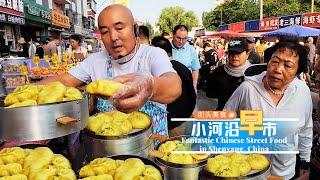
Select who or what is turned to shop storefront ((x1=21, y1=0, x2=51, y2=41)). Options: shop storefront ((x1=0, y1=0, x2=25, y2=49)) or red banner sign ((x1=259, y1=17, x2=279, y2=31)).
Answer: the red banner sign

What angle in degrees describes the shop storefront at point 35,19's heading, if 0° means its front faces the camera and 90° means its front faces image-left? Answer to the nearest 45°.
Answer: approximately 315°

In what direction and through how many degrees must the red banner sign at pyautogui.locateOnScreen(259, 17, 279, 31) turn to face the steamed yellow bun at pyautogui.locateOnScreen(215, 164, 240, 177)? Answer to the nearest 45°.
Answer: approximately 45° to its left

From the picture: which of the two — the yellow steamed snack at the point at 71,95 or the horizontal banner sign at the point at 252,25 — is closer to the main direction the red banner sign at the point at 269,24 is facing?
the yellow steamed snack

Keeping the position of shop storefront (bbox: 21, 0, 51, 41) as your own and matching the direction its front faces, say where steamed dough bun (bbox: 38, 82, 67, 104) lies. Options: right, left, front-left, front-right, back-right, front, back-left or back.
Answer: front-right

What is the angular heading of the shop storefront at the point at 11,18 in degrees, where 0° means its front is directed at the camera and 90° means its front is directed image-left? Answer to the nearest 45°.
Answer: approximately 315°

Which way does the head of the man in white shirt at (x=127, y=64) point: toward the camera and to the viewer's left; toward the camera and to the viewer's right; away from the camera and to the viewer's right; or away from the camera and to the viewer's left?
toward the camera and to the viewer's left

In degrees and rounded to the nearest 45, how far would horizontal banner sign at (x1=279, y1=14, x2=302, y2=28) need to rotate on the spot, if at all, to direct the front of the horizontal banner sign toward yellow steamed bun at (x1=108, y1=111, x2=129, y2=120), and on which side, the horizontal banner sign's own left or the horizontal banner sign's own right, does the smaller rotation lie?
approximately 45° to the horizontal banner sign's own left

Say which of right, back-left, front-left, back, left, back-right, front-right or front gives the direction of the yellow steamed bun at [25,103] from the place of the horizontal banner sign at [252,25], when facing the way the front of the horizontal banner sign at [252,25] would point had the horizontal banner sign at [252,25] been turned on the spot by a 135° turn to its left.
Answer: right

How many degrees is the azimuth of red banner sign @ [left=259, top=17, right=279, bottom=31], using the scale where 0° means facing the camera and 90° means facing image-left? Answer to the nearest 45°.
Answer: approximately 45°

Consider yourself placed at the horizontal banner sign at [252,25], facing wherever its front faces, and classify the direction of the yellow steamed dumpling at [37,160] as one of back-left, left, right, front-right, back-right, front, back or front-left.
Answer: front-left

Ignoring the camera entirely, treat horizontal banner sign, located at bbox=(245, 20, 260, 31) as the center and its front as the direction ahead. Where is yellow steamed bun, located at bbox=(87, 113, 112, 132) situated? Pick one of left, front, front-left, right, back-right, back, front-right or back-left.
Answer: front-left

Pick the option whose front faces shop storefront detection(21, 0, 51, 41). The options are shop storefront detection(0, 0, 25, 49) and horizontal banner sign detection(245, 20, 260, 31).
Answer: the horizontal banner sign

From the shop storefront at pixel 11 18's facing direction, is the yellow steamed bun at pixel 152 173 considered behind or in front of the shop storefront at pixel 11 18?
in front
